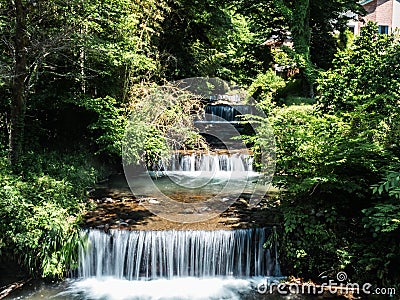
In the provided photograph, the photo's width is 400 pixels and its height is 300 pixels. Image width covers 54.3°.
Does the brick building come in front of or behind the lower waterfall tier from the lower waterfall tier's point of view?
behind

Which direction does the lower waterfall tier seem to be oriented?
toward the camera

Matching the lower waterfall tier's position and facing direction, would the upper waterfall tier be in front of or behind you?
behind

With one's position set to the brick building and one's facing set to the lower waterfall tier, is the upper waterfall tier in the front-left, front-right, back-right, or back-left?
front-right

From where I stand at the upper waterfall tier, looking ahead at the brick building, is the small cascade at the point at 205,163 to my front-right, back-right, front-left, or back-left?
back-right

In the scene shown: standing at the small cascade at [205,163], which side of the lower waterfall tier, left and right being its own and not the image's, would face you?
back

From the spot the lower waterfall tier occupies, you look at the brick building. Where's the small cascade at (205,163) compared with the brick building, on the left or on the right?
left
